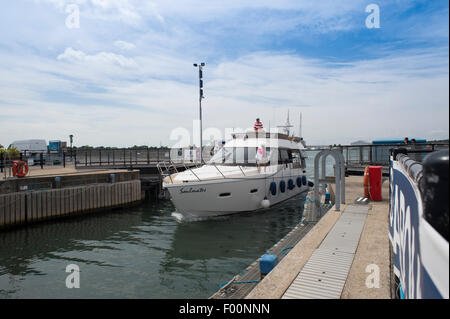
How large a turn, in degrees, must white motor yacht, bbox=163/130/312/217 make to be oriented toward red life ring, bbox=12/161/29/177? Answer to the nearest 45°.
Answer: approximately 45° to its right

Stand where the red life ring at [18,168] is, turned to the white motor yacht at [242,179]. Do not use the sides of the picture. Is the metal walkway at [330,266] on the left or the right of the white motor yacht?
right

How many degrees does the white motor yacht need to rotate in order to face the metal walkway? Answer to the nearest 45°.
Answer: approximately 45° to its left

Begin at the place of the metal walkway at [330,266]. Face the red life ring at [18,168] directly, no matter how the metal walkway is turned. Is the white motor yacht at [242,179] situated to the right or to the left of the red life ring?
right

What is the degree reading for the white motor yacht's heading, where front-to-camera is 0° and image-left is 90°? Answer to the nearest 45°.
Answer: approximately 45°
